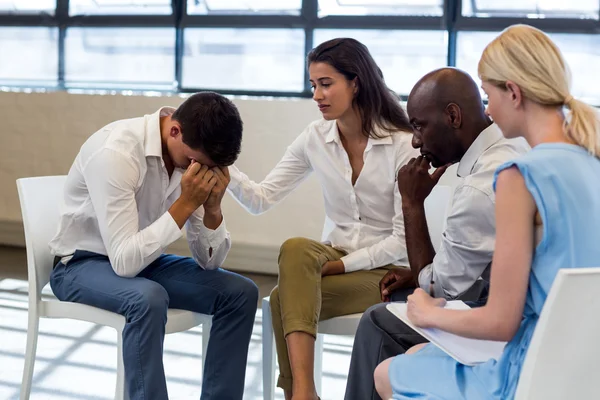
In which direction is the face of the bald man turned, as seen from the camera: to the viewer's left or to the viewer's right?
to the viewer's left

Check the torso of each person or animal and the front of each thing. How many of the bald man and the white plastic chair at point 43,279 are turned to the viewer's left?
1

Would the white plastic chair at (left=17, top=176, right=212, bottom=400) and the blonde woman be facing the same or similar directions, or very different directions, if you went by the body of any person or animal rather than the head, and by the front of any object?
very different directions

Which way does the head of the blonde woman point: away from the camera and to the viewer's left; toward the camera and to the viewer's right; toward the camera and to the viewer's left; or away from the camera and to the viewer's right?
away from the camera and to the viewer's left

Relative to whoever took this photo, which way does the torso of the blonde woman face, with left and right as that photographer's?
facing away from the viewer and to the left of the viewer

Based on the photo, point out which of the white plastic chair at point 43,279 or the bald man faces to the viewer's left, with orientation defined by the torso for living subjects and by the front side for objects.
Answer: the bald man

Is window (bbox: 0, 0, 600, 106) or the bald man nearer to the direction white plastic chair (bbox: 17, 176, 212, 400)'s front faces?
the bald man

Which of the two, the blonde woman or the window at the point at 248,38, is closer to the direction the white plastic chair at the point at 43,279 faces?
the blonde woman

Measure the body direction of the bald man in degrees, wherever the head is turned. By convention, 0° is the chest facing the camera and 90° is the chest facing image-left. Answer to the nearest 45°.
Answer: approximately 90°

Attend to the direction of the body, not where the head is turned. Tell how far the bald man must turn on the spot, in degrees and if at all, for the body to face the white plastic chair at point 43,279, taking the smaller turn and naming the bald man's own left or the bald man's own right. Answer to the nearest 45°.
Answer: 0° — they already face it
